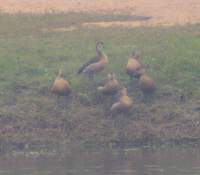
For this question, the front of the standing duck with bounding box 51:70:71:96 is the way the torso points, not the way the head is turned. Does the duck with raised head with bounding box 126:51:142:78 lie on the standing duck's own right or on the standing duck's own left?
on the standing duck's own left

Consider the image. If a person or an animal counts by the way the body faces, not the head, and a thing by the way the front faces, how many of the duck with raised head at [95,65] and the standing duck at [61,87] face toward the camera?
1

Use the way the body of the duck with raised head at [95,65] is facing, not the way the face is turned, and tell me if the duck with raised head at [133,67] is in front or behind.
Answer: in front

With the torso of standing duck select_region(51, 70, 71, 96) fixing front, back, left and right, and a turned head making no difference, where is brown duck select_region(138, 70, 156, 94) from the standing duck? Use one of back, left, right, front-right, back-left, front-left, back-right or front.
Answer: left

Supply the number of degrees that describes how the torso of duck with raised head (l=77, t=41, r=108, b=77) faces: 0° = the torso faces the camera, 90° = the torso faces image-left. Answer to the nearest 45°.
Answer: approximately 270°

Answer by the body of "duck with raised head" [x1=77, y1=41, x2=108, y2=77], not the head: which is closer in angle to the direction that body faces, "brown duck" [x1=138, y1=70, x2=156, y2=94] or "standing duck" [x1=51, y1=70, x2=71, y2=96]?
the brown duck
